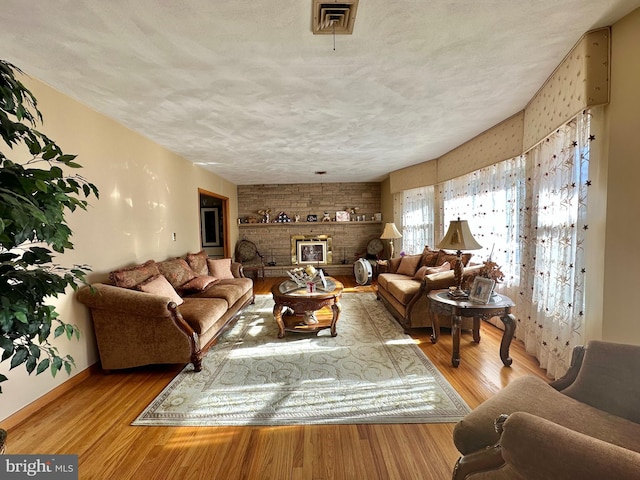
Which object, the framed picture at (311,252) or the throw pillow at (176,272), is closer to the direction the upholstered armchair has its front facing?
the throw pillow

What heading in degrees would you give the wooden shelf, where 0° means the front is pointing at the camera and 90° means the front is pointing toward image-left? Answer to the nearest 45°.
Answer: approximately 0°

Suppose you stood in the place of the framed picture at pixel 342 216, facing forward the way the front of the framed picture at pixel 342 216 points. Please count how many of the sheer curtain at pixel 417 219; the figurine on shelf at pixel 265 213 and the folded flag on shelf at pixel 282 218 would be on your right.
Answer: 2

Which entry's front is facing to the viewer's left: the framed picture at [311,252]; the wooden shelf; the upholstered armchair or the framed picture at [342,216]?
the upholstered armchair

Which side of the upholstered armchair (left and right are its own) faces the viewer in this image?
left

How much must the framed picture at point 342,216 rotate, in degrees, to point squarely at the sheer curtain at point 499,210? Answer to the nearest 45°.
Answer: approximately 45° to its left

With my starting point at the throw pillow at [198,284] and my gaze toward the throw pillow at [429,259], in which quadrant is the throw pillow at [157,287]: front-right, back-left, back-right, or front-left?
back-right

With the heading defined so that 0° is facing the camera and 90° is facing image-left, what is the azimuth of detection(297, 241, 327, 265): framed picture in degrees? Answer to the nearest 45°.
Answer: approximately 0°

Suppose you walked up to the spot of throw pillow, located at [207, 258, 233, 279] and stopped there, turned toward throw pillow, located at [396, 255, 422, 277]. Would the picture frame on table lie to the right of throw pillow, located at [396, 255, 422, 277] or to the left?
right

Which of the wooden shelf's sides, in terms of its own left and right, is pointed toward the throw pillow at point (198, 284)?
front

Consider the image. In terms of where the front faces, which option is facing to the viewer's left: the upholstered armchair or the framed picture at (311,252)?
the upholstered armchair

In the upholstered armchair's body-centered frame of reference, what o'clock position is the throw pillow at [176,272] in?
The throw pillow is roughly at 12 o'clock from the upholstered armchair.
